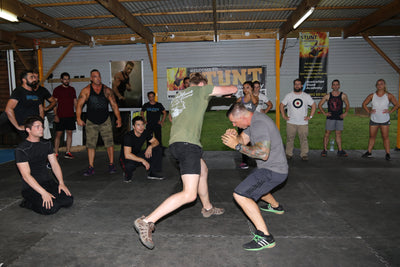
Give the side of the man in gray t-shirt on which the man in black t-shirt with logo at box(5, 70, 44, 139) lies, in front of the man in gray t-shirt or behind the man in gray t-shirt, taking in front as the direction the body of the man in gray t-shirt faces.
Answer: in front

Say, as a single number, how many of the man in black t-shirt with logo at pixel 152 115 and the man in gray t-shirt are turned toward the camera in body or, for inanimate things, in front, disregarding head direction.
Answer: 1

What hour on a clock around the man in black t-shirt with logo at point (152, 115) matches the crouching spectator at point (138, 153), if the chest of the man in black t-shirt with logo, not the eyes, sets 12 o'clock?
The crouching spectator is roughly at 12 o'clock from the man in black t-shirt with logo.

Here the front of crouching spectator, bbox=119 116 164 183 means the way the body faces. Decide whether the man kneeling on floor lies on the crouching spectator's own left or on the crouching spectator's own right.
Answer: on the crouching spectator's own right

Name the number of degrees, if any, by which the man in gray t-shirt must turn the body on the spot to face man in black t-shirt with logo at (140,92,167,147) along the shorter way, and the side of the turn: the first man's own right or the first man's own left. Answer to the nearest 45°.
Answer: approximately 45° to the first man's own right

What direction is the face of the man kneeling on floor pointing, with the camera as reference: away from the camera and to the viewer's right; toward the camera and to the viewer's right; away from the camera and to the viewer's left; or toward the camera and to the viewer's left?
toward the camera and to the viewer's right

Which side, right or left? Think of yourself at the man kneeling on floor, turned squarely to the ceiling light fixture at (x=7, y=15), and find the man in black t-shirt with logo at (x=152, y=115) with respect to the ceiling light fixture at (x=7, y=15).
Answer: right

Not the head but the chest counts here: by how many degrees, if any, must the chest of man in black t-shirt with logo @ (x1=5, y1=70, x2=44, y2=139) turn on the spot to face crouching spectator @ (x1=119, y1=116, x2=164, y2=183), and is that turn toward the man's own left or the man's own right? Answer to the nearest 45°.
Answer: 0° — they already face them

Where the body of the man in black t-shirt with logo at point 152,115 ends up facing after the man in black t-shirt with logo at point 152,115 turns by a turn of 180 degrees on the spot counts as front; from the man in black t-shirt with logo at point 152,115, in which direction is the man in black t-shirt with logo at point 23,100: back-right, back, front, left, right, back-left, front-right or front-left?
back-left

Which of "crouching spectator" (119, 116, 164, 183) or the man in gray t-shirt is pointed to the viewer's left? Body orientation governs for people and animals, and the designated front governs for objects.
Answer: the man in gray t-shirt

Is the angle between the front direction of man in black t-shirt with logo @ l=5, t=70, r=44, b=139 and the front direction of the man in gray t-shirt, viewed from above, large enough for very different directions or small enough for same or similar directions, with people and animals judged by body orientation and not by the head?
very different directions

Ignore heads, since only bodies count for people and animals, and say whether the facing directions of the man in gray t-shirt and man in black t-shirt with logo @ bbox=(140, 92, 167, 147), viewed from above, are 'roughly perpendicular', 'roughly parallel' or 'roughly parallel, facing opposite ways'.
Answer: roughly perpendicular

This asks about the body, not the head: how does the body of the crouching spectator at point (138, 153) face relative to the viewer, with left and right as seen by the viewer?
facing the viewer and to the right of the viewer

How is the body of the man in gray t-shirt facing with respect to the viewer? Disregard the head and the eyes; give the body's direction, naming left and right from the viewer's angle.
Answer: facing to the left of the viewer

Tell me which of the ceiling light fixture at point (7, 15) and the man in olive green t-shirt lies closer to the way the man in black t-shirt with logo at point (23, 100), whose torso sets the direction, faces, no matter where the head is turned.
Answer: the man in olive green t-shirt
